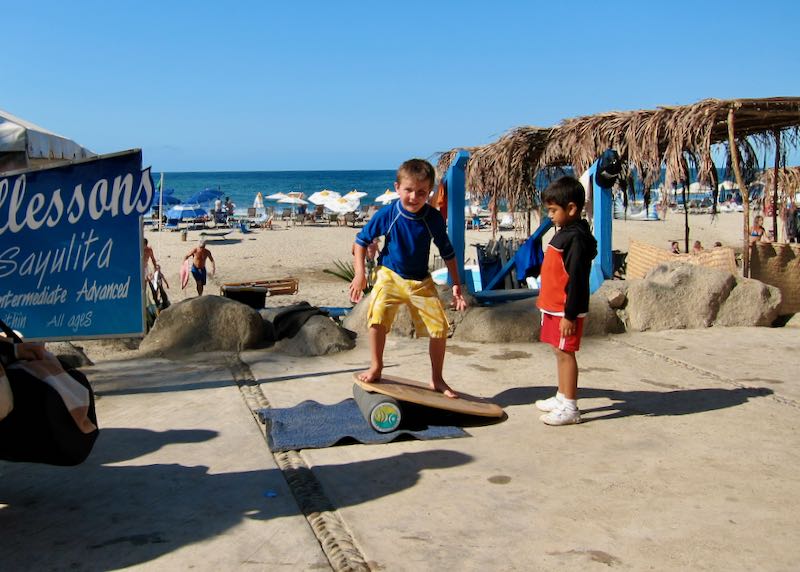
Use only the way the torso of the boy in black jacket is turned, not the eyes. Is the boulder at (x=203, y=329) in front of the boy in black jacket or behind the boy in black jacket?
in front

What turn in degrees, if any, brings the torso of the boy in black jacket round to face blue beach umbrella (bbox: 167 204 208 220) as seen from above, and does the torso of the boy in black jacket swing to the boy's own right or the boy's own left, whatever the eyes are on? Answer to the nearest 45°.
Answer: approximately 45° to the boy's own right

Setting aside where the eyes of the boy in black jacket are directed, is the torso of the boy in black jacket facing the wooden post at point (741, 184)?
no

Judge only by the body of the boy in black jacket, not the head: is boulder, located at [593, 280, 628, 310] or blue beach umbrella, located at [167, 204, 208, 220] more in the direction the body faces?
the blue beach umbrella

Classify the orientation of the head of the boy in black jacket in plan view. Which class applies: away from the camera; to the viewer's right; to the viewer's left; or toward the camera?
to the viewer's left

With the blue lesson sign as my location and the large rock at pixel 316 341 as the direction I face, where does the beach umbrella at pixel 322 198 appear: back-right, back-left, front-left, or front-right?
front-left

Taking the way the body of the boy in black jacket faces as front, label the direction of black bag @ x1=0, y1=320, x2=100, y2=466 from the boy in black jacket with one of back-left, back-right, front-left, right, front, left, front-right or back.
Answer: front-left

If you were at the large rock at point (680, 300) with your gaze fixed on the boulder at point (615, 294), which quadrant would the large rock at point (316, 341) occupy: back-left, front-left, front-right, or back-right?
front-left

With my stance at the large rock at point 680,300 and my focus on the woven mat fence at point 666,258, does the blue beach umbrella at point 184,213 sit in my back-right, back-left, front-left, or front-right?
front-left

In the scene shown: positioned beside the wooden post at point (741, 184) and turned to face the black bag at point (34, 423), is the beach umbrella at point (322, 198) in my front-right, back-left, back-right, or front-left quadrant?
back-right

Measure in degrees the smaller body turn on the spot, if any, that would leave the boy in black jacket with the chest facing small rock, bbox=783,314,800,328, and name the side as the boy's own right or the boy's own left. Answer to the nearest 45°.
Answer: approximately 135° to the boy's own right

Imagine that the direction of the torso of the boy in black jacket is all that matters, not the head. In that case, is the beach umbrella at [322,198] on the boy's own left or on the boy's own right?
on the boy's own right

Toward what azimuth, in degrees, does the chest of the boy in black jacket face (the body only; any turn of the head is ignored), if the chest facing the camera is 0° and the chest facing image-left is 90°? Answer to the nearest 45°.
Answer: approximately 90°

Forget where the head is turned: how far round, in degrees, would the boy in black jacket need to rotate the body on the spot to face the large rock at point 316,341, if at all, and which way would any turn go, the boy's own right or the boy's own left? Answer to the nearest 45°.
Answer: approximately 45° to the boy's own right

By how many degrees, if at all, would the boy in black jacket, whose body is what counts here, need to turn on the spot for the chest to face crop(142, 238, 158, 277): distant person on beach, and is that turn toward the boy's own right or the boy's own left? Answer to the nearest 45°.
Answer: approximately 45° to the boy's own right

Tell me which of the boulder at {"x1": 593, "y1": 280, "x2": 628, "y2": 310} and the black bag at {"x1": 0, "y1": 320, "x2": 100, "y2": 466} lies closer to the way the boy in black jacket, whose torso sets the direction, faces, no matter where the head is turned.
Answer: the black bag

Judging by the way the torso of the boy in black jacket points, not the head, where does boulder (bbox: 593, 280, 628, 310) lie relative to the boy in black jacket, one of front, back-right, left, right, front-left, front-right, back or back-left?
right

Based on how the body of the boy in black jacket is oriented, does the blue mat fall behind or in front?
in front

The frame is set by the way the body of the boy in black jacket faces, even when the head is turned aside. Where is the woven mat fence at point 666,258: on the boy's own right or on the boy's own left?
on the boy's own right
